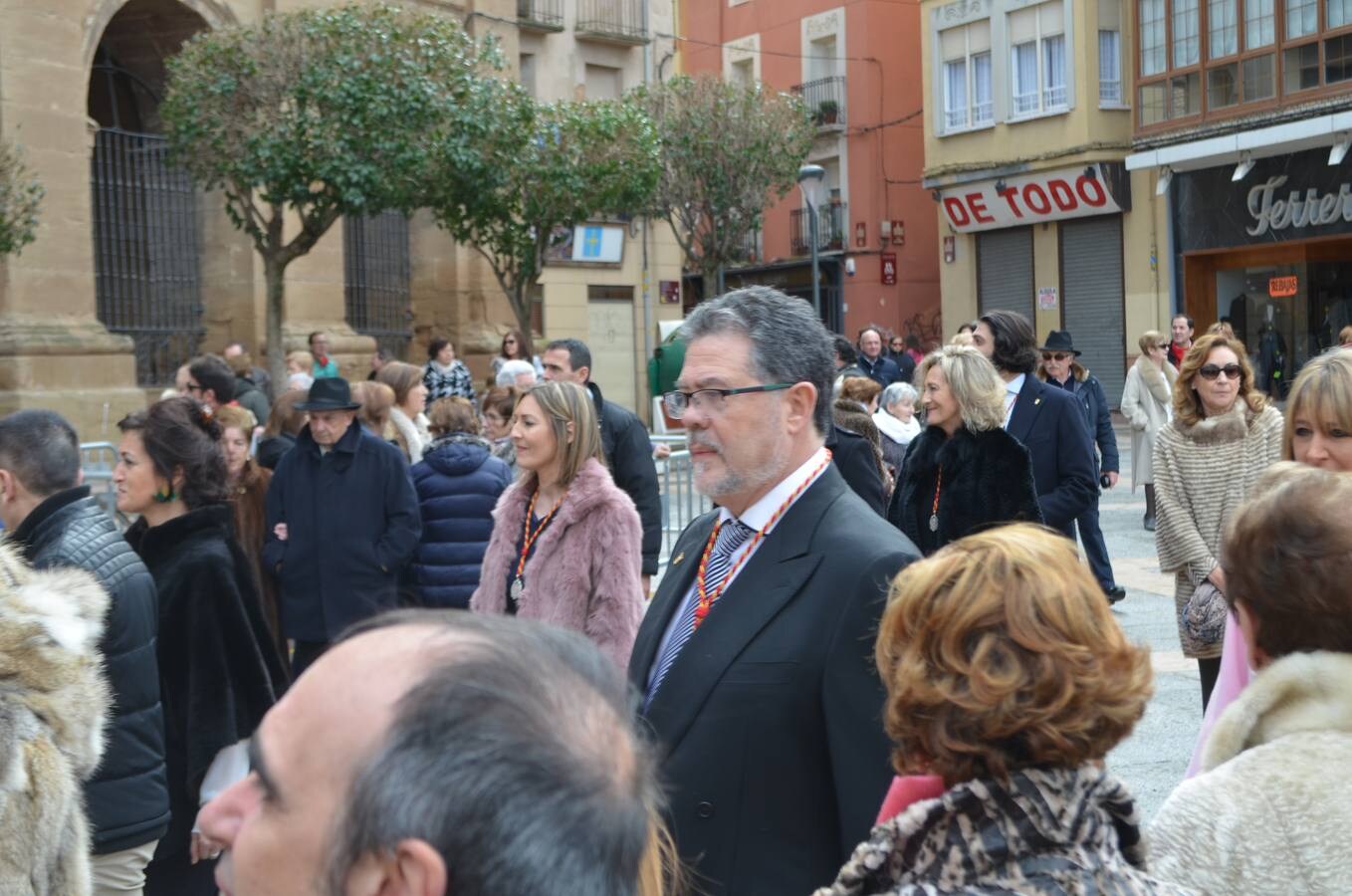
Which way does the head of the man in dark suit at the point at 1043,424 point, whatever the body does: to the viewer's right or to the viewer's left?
to the viewer's left

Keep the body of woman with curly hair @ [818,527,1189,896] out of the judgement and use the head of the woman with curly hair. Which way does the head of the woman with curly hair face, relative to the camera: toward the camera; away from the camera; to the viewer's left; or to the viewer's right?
away from the camera

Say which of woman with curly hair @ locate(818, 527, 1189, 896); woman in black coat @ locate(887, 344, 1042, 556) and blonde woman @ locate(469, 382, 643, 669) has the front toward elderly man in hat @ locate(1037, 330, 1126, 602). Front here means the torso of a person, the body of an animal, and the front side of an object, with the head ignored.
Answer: the woman with curly hair

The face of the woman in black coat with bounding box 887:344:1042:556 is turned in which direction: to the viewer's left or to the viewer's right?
to the viewer's left

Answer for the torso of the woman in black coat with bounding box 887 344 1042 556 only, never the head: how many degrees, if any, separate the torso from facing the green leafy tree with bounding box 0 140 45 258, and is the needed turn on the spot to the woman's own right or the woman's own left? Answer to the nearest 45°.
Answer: approximately 90° to the woman's own right

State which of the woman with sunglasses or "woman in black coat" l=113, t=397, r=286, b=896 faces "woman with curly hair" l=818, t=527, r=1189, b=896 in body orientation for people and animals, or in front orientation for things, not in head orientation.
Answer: the woman with sunglasses

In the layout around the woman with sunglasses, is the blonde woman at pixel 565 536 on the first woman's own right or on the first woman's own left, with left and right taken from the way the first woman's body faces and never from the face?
on the first woman's own right

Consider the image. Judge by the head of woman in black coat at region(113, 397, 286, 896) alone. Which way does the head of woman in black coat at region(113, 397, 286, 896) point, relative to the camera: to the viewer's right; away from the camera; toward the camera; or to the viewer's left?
to the viewer's left

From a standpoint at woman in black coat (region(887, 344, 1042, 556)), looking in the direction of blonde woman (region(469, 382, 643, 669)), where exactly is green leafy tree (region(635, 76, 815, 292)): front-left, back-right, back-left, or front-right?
back-right

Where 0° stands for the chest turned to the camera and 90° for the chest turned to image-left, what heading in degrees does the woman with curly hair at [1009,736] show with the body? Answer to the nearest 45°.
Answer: approximately 180°

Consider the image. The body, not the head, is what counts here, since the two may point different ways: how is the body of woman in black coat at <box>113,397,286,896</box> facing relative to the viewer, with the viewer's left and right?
facing to the left of the viewer

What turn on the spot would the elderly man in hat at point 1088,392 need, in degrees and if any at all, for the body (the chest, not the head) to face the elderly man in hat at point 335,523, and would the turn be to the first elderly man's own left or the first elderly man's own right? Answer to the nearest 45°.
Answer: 0° — they already face them

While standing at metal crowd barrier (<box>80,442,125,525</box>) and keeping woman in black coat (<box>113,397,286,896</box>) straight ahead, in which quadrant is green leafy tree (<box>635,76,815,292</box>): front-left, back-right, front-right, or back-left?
back-left

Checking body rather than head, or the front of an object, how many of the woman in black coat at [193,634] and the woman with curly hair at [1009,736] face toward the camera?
0
